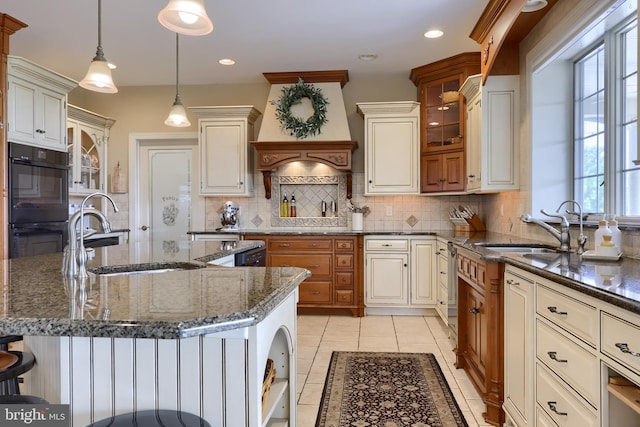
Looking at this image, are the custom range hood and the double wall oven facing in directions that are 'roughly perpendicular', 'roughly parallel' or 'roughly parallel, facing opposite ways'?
roughly perpendicular

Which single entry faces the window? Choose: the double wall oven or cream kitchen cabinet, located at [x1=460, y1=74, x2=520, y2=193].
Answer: the double wall oven

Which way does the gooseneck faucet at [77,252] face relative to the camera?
to the viewer's right

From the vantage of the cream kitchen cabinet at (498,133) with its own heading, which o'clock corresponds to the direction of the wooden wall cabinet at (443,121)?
The wooden wall cabinet is roughly at 2 o'clock from the cream kitchen cabinet.

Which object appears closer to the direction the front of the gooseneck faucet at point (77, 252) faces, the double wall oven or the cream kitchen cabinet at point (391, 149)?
the cream kitchen cabinet

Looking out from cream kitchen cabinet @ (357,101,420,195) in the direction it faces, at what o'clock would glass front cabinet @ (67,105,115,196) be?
The glass front cabinet is roughly at 3 o'clock from the cream kitchen cabinet.

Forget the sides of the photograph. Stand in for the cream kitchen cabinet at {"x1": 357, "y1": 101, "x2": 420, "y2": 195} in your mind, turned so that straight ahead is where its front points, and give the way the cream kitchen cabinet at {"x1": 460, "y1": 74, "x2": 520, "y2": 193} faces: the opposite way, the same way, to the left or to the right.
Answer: to the right

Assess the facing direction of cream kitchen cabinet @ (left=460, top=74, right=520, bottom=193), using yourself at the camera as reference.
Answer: facing to the left of the viewer

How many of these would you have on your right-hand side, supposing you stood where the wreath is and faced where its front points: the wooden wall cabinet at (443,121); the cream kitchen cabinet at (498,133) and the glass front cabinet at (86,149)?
1

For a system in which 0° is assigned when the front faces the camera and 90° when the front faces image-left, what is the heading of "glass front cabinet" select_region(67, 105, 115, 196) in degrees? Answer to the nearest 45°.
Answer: approximately 315°

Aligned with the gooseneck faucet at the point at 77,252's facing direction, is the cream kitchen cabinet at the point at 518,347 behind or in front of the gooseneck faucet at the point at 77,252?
in front

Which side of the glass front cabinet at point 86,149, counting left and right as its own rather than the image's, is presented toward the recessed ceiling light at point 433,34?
front

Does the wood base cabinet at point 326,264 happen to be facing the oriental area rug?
yes

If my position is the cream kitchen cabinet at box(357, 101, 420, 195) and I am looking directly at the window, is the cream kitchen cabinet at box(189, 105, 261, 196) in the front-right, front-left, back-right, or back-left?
back-right

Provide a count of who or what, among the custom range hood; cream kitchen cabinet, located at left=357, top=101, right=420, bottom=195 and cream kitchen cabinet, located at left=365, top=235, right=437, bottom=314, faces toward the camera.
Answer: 3
